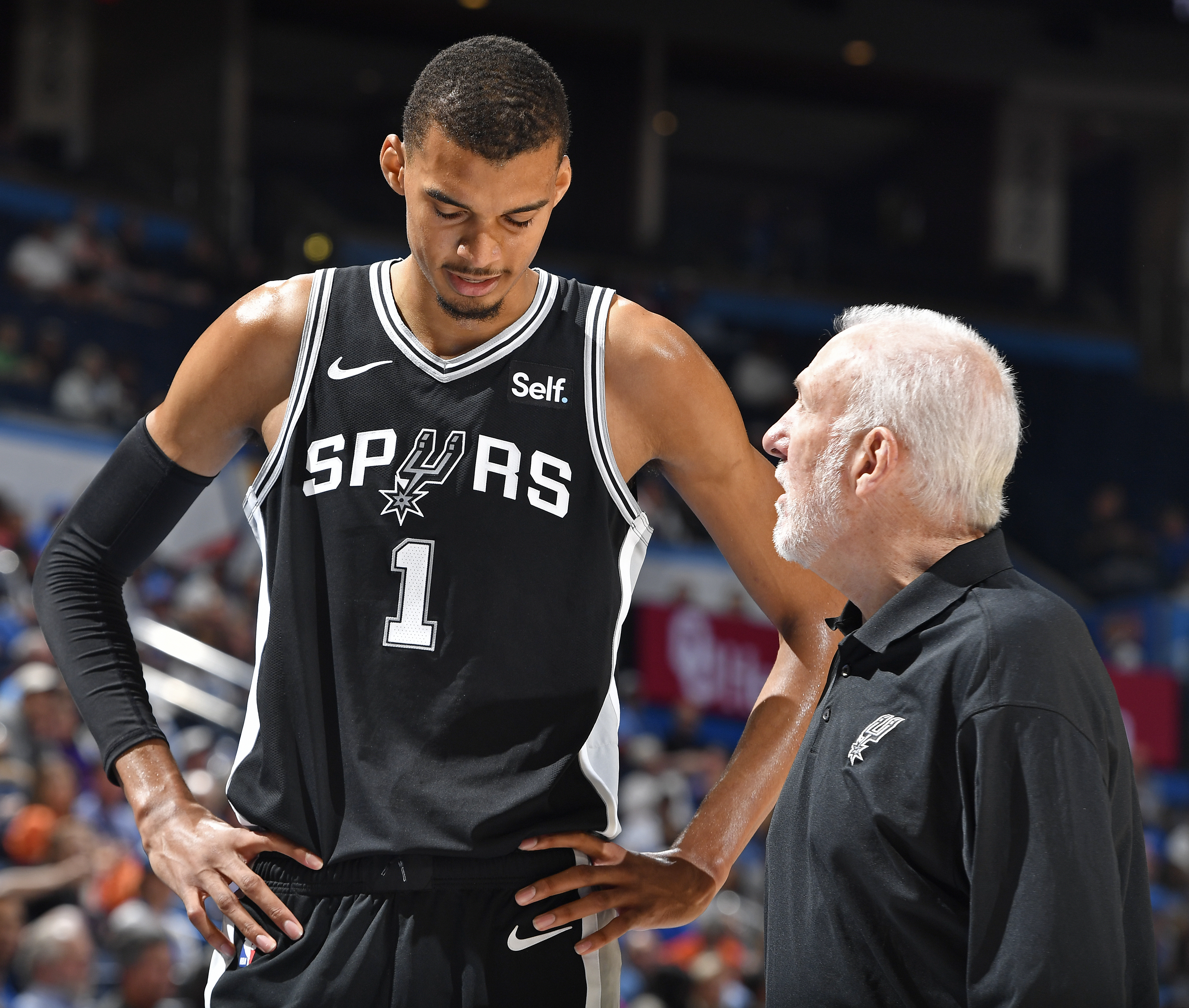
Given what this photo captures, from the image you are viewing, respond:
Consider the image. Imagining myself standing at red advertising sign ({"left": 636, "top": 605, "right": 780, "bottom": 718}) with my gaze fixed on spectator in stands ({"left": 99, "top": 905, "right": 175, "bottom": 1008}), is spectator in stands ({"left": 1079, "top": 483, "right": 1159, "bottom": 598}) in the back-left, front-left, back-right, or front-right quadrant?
back-left

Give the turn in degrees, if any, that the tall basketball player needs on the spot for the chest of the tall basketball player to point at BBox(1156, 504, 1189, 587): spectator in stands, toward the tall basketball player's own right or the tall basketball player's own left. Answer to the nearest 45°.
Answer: approximately 135° to the tall basketball player's own left

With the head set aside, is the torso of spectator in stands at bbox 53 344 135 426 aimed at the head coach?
yes

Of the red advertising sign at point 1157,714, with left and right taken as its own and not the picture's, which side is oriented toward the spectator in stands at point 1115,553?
back

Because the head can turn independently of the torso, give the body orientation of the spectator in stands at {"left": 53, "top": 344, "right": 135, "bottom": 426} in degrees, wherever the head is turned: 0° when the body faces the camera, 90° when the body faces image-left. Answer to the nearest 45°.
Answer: approximately 0°

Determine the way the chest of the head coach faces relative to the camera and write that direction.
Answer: to the viewer's left

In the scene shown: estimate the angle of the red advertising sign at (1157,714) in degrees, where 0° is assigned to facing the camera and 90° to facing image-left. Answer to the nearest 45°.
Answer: approximately 0°

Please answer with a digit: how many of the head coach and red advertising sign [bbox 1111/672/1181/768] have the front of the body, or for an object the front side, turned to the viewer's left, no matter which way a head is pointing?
1

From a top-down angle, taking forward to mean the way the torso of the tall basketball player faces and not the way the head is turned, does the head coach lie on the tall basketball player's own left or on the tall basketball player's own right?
on the tall basketball player's own left
